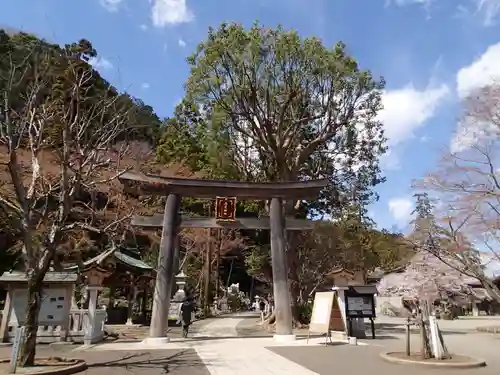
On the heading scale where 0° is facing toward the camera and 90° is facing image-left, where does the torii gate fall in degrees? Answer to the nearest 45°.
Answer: approximately 0°

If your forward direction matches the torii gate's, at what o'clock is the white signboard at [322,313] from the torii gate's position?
The white signboard is roughly at 10 o'clock from the torii gate.

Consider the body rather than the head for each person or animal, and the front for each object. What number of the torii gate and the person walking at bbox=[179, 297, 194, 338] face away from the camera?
1

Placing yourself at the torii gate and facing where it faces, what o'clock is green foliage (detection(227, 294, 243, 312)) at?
The green foliage is roughly at 6 o'clock from the torii gate.

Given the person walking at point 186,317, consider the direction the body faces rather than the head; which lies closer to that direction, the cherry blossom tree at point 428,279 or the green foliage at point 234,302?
the green foliage

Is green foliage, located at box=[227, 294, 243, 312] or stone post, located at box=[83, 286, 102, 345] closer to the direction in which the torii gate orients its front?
the stone post

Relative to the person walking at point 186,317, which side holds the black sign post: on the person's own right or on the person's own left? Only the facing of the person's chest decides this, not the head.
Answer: on the person's own right

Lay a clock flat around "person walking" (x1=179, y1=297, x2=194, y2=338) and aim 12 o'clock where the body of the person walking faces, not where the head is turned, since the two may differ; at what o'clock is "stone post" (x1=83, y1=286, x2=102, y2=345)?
The stone post is roughly at 8 o'clock from the person walking.

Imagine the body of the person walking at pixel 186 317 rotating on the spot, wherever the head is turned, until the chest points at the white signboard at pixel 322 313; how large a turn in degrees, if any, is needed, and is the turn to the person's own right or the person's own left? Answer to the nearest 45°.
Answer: approximately 135° to the person's own right

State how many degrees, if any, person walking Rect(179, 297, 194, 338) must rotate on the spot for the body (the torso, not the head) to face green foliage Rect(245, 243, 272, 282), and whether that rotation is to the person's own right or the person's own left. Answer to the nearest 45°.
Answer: approximately 45° to the person's own right

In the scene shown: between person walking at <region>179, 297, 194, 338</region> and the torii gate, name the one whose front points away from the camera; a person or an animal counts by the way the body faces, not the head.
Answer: the person walking

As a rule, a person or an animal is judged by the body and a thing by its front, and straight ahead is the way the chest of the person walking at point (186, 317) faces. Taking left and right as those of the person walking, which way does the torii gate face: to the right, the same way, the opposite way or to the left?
the opposite way

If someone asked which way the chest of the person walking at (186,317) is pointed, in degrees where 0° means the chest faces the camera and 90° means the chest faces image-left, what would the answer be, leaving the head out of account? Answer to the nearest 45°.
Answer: approximately 180°
